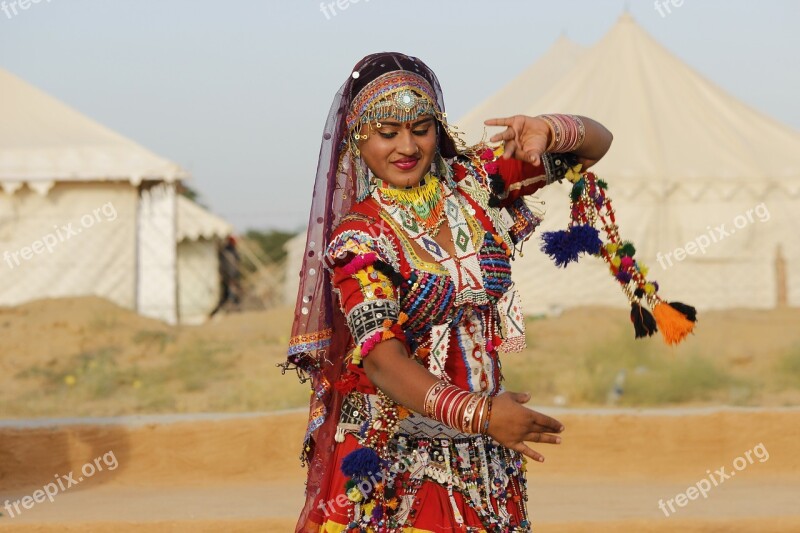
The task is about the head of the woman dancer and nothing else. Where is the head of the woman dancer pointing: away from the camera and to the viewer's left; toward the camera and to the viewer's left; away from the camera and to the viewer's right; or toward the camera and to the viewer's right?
toward the camera and to the viewer's right

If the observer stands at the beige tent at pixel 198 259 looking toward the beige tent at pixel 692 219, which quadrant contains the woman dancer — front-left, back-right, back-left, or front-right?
front-right

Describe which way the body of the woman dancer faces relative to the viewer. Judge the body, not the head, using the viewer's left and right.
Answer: facing the viewer and to the right of the viewer

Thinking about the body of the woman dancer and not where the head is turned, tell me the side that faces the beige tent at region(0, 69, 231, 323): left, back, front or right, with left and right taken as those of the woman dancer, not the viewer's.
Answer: back

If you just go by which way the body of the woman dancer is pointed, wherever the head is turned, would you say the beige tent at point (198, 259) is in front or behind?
behind

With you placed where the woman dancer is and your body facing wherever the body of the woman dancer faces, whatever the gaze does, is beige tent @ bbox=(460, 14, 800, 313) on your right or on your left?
on your left
